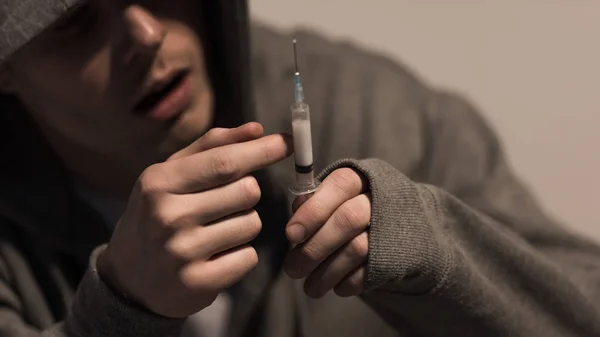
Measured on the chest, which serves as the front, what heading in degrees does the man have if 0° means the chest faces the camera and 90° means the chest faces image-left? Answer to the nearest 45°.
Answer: approximately 0°

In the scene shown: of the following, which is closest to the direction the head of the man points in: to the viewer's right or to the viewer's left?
to the viewer's right
